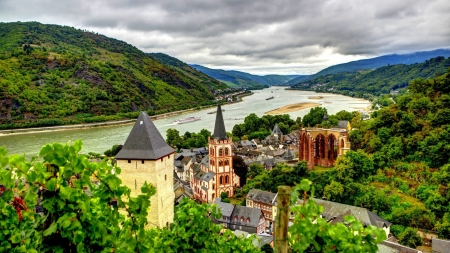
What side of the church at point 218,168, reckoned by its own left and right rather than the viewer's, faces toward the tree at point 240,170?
left

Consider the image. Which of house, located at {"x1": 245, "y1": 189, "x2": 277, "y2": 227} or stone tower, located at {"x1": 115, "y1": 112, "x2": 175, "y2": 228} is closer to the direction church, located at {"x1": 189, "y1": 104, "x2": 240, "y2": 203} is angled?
the house

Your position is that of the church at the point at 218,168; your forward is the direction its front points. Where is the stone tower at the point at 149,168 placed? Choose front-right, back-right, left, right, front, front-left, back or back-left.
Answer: front-right

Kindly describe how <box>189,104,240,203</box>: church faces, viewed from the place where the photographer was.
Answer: facing the viewer and to the right of the viewer

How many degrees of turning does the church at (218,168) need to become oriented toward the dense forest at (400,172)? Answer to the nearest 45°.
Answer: approximately 45° to its left

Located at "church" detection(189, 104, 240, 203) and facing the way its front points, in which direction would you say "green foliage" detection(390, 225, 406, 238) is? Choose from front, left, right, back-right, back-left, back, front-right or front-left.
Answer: front

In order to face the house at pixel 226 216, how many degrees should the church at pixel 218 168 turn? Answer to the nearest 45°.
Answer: approximately 45° to its right
